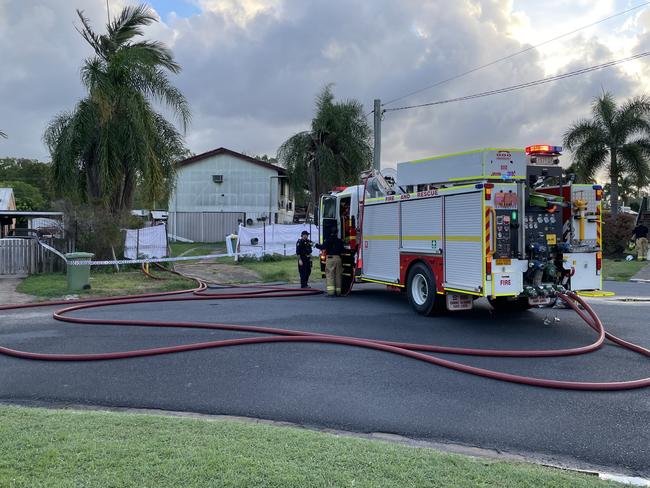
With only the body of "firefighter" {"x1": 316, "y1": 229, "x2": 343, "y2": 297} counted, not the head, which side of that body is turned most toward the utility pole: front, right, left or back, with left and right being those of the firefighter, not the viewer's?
front

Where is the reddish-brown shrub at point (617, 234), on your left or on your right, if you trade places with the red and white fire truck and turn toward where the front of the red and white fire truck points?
on your right

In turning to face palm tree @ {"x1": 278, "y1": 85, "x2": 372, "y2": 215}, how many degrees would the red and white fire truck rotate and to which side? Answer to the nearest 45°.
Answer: approximately 45° to its right

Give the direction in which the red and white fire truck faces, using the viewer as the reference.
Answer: facing away from the viewer and to the left of the viewer

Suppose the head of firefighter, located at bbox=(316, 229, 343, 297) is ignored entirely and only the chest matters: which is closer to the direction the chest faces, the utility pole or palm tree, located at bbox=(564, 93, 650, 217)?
the utility pole

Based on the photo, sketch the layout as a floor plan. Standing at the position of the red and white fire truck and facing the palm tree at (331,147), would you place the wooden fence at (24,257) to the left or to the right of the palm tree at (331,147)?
left

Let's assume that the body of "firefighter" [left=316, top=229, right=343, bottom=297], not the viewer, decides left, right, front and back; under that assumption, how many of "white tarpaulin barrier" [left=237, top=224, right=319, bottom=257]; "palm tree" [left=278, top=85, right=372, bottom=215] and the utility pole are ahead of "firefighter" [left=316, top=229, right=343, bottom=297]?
3

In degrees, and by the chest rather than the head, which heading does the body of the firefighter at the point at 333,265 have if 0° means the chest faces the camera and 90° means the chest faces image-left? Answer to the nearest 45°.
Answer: approximately 180°

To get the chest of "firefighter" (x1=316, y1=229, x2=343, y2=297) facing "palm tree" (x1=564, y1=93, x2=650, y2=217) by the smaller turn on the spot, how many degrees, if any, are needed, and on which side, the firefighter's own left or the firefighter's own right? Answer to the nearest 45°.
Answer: approximately 45° to the firefighter's own right

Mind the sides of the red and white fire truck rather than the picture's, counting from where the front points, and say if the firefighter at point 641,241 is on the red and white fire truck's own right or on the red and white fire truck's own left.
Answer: on the red and white fire truck's own right

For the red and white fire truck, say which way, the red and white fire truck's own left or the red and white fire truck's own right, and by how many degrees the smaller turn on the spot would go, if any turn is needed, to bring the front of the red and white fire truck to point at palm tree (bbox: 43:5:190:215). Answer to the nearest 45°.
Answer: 0° — it already faces it

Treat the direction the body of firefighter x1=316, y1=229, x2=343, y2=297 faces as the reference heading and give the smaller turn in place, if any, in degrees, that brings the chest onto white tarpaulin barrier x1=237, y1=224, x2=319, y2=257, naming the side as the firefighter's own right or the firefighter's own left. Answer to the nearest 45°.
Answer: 0° — they already face it

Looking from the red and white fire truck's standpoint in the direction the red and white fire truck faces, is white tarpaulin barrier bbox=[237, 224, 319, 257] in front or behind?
in front
